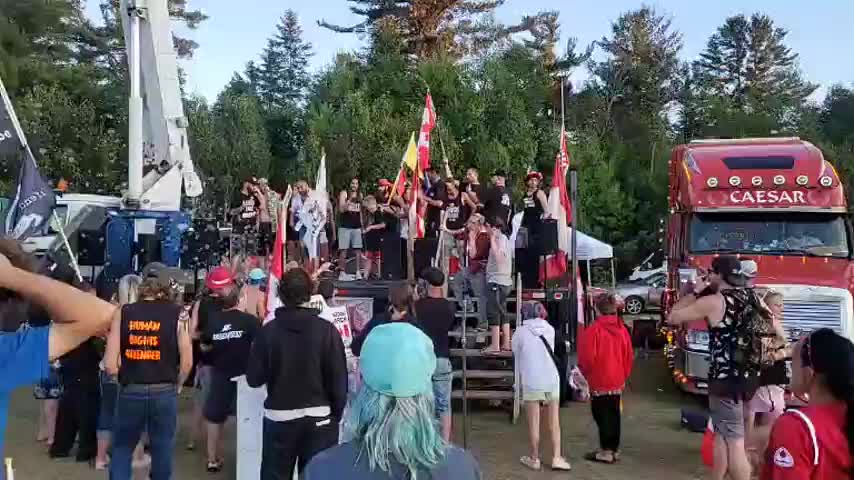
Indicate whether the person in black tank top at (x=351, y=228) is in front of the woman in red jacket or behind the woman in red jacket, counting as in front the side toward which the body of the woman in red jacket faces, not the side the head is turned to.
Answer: in front

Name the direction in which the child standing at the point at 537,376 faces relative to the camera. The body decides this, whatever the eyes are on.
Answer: away from the camera

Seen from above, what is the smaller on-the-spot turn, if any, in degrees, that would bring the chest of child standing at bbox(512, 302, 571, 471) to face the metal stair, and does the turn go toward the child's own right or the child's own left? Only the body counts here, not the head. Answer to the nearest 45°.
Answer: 0° — they already face it

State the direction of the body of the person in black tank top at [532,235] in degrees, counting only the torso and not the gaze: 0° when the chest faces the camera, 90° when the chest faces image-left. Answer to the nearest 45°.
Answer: approximately 45°

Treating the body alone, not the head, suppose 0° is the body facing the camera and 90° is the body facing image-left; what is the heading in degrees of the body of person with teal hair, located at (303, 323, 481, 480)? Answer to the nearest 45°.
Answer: approximately 180°

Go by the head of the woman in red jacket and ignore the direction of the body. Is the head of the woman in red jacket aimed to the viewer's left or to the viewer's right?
to the viewer's left

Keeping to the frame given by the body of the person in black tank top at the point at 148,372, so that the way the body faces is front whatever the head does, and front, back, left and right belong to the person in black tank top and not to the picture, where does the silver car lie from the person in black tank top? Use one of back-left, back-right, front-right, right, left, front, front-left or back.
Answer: front-right

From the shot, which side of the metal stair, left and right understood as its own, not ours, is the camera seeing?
front

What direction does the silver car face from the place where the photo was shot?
facing the viewer and to the left of the viewer

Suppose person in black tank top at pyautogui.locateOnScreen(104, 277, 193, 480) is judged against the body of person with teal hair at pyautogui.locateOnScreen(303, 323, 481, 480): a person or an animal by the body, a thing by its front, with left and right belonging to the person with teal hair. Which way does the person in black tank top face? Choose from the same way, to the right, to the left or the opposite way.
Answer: the same way

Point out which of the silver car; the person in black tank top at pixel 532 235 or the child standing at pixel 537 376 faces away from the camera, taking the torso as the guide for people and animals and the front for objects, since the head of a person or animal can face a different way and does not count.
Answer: the child standing

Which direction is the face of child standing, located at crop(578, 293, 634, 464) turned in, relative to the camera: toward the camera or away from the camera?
away from the camera

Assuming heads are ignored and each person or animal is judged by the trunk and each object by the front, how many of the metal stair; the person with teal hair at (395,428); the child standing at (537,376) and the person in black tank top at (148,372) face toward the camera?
1

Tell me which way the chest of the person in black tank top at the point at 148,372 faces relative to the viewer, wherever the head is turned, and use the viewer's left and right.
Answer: facing away from the viewer

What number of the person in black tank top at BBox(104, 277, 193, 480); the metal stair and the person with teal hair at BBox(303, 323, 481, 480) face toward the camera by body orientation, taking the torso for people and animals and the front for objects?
1

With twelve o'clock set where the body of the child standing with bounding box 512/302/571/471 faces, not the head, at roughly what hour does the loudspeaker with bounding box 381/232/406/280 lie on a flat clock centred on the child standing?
The loudspeaker is roughly at 11 o'clock from the child standing.

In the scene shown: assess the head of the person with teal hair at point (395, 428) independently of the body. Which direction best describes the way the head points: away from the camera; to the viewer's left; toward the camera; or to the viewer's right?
away from the camera

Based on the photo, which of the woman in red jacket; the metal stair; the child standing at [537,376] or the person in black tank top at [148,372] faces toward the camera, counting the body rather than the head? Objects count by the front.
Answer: the metal stair

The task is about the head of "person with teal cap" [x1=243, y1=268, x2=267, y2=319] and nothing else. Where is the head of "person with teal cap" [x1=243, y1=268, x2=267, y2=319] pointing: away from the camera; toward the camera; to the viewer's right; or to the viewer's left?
away from the camera

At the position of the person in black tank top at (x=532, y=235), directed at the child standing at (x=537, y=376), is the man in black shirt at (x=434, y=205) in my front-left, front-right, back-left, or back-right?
back-right

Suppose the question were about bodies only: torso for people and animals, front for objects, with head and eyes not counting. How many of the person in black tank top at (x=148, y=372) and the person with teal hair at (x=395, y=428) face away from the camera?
2
